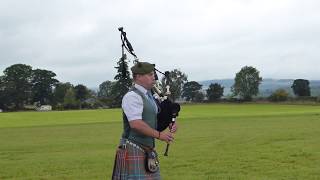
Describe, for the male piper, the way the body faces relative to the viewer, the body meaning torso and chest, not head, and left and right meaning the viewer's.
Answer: facing to the right of the viewer
